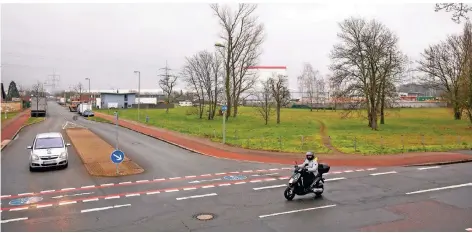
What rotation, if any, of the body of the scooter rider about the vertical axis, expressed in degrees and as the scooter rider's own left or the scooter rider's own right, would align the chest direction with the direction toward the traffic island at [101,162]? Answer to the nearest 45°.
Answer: approximately 90° to the scooter rider's own right

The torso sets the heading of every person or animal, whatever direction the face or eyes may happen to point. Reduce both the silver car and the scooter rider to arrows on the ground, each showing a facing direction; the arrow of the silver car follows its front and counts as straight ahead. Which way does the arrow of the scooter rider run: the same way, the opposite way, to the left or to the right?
to the right

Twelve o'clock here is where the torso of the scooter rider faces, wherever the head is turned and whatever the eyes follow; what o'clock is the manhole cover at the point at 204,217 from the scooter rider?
The manhole cover is roughly at 12 o'clock from the scooter rider.

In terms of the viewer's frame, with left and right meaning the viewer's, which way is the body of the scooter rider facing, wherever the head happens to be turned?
facing the viewer and to the left of the viewer

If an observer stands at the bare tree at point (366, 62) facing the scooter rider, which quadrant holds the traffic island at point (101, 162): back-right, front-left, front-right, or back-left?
front-right

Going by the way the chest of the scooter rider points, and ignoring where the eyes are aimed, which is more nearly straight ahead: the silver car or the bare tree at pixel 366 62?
the silver car

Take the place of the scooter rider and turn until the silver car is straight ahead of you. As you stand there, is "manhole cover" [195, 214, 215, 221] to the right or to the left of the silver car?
left

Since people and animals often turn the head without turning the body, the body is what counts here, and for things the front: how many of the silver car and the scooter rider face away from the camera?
0

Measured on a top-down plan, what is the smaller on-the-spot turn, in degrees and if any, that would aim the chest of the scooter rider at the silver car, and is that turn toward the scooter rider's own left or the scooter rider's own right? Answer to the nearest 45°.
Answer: approximately 45° to the scooter rider's own right

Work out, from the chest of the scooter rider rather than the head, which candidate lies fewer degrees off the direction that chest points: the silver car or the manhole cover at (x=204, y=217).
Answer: the manhole cover

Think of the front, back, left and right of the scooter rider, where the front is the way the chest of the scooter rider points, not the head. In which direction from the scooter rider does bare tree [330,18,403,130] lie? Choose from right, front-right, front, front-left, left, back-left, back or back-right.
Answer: back-right

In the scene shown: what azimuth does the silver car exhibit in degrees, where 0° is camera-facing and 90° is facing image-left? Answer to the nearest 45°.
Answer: approximately 0°

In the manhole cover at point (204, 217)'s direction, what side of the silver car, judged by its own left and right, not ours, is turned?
front

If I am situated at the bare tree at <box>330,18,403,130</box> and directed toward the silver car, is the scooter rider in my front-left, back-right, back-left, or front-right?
front-left

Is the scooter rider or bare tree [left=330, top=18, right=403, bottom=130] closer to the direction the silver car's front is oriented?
the scooter rider

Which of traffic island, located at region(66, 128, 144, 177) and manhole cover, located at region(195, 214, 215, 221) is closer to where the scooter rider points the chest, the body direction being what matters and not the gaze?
the manhole cover
